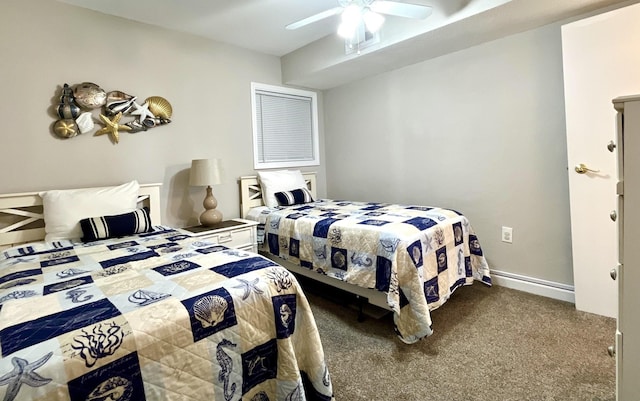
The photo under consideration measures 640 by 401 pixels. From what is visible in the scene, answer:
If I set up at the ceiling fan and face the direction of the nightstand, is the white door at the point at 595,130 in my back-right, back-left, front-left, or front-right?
back-right

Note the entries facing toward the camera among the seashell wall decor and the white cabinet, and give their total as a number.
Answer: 1

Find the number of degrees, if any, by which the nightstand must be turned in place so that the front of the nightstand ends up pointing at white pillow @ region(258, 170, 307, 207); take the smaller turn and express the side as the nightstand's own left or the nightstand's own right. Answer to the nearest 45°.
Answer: approximately 90° to the nightstand's own left

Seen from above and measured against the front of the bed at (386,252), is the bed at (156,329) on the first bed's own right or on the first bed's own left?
on the first bed's own right

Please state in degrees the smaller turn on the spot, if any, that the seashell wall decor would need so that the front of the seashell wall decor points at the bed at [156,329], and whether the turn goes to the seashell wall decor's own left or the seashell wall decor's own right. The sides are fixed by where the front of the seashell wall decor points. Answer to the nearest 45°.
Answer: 0° — it already faces it

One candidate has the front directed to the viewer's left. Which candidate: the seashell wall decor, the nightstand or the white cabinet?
the white cabinet

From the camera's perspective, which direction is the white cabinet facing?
to the viewer's left

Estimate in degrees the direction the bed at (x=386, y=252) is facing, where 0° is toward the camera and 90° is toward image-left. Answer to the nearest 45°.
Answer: approximately 315°

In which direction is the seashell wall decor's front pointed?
toward the camera

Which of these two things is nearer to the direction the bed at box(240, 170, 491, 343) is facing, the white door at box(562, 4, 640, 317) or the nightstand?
the white door

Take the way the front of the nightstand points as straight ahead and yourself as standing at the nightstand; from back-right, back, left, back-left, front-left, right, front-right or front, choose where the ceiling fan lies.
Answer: front
